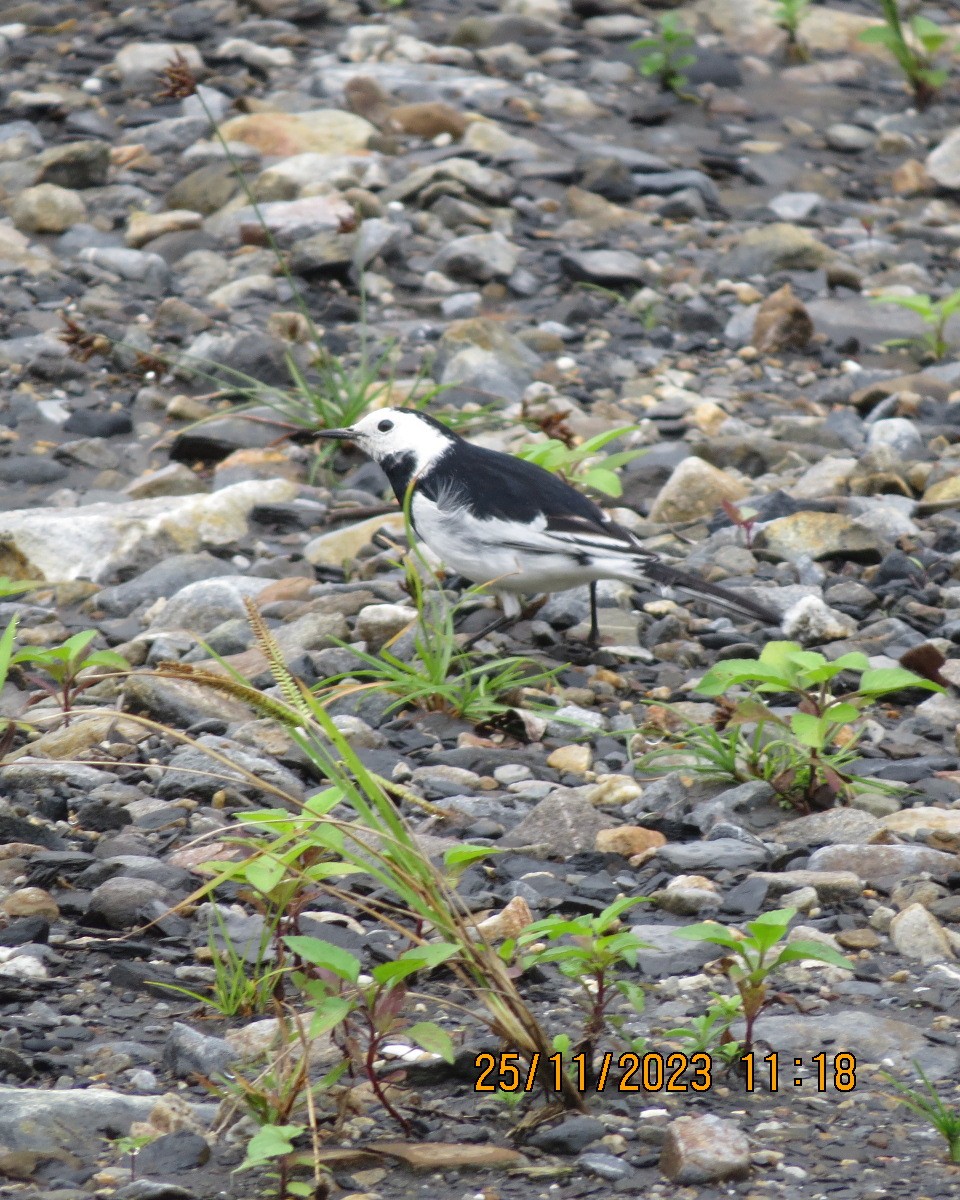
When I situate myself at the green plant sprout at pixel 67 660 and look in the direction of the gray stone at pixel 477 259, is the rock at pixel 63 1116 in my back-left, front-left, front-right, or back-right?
back-right

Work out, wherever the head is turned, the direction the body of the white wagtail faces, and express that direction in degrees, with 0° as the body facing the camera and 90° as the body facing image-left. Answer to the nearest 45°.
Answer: approximately 90°

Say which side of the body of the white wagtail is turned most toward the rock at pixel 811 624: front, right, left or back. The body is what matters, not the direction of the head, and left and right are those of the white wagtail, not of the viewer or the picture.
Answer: back

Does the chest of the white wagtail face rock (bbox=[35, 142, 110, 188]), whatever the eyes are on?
no

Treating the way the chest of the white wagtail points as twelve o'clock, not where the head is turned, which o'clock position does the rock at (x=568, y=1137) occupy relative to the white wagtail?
The rock is roughly at 9 o'clock from the white wagtail.

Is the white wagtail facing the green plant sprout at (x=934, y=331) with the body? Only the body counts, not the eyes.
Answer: no

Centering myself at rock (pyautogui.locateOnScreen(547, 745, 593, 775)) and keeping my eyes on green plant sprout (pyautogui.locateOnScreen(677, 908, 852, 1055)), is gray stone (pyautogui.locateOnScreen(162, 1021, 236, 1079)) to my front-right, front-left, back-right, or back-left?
front-right

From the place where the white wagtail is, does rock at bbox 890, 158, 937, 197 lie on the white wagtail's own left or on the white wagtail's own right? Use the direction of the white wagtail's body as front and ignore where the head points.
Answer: on the white wagtail's own right

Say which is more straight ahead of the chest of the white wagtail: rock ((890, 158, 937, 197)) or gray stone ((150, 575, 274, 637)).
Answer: the gray stone

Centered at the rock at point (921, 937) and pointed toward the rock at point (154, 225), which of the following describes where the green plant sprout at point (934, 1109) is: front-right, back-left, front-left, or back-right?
back-left

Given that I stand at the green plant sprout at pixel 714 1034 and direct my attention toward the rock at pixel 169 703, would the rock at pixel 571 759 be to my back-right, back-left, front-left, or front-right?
front-right

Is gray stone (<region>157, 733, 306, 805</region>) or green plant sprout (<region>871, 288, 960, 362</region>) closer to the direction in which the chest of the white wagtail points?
the gray stone

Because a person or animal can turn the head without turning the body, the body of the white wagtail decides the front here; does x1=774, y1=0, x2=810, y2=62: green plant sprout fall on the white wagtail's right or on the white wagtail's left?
on the white wagtail's right

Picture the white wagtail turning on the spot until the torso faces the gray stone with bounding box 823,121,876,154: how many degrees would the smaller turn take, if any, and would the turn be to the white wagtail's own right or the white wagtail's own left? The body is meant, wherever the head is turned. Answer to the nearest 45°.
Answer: approximately 90° to the white wagtail's own right

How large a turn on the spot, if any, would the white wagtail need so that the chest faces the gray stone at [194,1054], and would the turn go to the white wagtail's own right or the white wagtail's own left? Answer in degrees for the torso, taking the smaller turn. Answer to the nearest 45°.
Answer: approximately 90° to the white wagtail's own left
